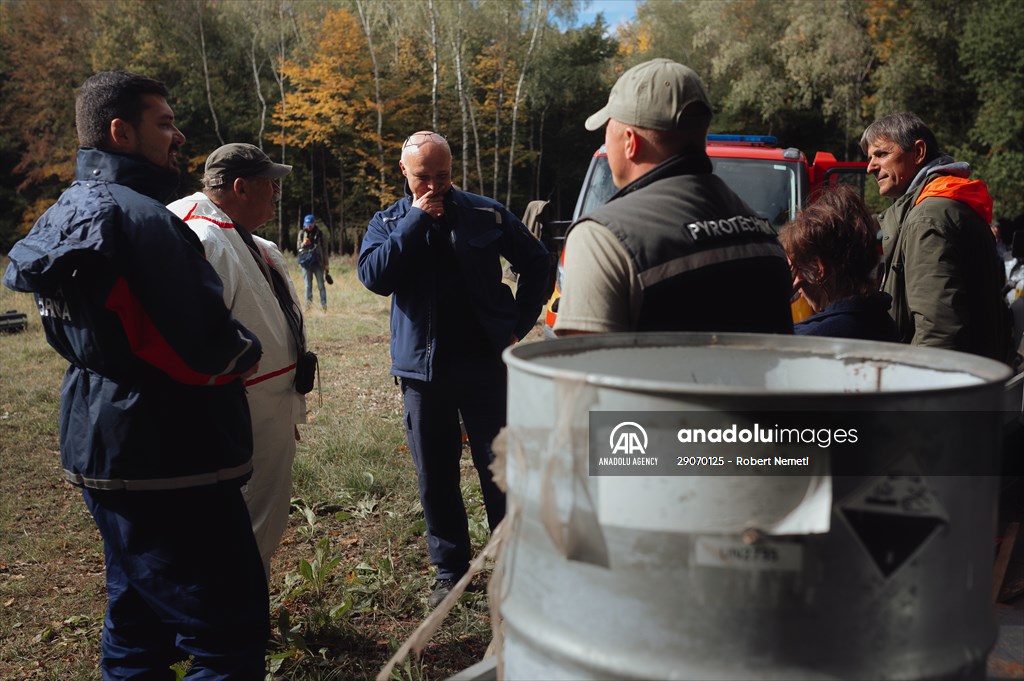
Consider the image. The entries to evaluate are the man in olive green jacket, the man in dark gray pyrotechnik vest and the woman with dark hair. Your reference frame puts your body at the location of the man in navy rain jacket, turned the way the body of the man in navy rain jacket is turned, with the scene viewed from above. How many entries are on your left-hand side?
0

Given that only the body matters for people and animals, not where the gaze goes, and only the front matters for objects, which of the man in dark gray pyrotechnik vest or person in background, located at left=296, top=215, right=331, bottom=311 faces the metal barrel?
the person in background

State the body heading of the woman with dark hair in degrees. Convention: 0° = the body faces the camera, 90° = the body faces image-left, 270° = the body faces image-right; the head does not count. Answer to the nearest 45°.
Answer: approximately 135°

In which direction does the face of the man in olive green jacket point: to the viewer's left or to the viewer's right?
to the viewer's left

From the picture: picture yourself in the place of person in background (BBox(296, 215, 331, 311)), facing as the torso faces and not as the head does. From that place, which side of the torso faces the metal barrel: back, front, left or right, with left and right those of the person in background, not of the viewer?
front

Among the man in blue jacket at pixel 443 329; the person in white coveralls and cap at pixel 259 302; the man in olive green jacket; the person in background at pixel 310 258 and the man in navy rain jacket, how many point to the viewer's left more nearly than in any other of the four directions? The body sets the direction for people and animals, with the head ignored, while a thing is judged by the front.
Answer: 1

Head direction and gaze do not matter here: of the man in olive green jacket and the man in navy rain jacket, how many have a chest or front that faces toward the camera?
0

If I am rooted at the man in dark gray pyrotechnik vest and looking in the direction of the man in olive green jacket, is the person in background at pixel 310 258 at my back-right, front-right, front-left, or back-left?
front-left

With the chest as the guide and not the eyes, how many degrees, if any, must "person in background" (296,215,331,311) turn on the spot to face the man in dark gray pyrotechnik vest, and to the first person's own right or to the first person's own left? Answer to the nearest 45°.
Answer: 0° — they already face them

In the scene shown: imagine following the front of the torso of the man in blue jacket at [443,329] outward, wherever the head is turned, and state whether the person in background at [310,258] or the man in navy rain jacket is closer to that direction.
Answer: the man in navy rain jacket

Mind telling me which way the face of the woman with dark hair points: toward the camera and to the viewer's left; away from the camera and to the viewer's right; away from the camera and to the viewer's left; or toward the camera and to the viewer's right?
away from the camera and to the viewer's left

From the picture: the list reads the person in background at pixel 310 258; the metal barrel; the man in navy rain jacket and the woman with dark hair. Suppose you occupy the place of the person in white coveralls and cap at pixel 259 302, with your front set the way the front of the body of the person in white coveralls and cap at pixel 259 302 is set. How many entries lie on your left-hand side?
1

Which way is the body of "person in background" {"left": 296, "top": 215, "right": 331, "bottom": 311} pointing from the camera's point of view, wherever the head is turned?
toward the camera

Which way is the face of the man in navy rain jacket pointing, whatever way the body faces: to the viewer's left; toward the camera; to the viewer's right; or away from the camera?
to the viewer's right

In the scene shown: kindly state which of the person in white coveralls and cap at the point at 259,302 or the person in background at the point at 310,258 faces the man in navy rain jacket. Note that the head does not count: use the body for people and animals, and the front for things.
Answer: the person in background at the point at 310,258

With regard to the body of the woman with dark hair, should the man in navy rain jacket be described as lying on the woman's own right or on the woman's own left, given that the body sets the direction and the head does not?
on the woman's own left

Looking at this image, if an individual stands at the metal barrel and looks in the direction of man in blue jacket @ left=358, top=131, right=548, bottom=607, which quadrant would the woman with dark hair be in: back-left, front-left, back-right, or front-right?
front-right

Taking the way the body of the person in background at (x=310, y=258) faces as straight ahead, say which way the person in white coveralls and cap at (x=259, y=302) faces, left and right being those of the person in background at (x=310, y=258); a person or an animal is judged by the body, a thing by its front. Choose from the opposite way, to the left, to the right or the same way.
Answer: to the left

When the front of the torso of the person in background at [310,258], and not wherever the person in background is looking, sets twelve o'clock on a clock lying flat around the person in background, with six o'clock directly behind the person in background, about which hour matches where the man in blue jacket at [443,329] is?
The man in blue jacket is roughly at 12 o'clock from the person in background.
